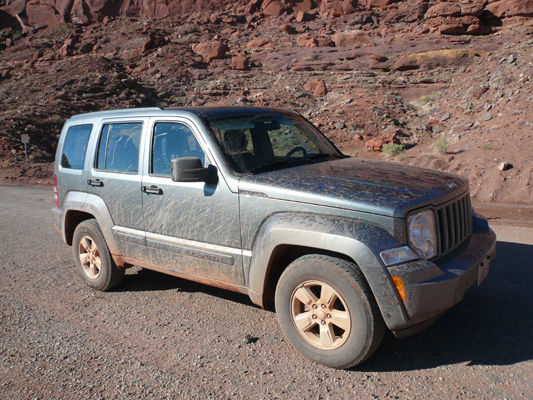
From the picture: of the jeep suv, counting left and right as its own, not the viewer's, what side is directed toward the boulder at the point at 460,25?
left

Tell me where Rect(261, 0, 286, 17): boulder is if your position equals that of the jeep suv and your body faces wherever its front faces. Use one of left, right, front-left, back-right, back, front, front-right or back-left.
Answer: back-left

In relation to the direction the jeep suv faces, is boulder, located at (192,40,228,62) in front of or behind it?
behind

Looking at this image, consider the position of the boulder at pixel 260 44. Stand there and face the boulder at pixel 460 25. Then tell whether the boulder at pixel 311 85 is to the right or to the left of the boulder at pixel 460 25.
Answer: right

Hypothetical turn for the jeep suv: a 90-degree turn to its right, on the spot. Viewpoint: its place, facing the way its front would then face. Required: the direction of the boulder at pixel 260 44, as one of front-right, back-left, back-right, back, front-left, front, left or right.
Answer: back-right

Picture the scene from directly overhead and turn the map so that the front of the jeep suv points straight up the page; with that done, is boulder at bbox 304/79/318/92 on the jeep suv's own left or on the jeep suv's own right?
on the jeep suv's own left

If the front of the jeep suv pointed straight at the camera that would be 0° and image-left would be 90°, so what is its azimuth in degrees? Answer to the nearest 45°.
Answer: approximately 315°

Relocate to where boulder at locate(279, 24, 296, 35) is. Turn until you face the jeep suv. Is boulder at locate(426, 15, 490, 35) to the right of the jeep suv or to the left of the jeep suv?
left

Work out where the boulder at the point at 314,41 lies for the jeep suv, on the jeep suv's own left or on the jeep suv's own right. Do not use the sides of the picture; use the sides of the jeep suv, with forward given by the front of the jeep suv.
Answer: on the jeep suv's own left

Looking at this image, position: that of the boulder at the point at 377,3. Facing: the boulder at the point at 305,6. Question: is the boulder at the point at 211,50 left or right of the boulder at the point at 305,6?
left

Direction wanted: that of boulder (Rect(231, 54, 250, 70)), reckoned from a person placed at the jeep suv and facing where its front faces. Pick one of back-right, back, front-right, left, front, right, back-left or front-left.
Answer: back-left

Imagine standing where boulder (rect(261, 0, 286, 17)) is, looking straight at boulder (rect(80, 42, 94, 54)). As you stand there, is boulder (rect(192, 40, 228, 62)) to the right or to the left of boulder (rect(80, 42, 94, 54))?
left

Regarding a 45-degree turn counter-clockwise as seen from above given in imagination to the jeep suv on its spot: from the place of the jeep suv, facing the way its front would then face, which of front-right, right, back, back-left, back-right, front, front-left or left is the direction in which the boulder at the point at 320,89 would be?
left

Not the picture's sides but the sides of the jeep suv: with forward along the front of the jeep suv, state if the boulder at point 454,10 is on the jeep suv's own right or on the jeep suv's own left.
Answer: on the jeep suv's own left

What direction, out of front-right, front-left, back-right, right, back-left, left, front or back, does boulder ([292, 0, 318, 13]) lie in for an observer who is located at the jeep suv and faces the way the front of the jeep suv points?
back-left
